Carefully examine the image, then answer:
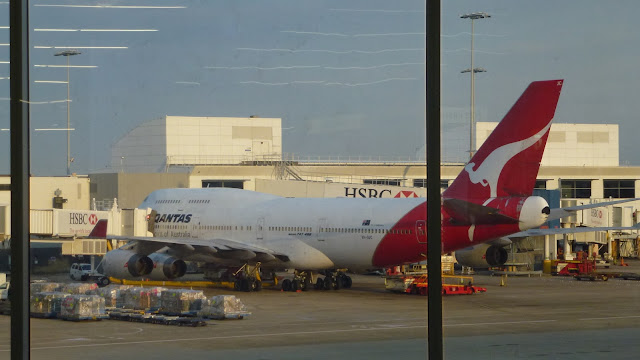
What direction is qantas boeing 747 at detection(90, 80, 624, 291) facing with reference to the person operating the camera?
facing away from the viewer and to the left of the viewer

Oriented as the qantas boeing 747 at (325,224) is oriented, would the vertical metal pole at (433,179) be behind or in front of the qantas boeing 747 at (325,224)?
behind

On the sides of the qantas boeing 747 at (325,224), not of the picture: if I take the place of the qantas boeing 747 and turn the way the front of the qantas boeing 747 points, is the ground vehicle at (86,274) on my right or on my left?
on my left
